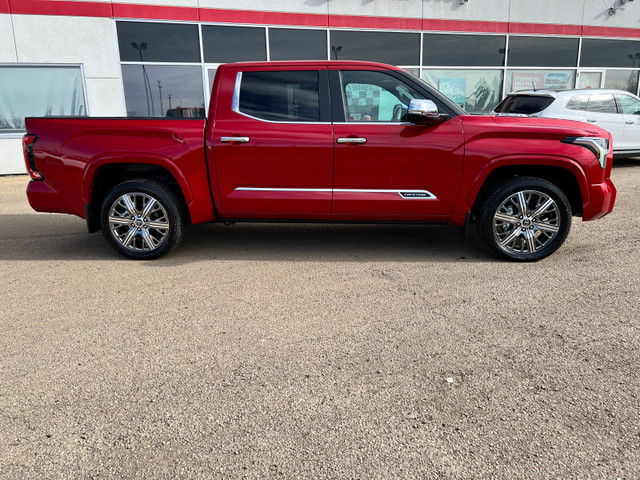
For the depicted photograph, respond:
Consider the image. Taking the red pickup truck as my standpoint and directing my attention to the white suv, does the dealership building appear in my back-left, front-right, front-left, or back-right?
front-left

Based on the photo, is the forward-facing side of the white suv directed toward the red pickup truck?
no

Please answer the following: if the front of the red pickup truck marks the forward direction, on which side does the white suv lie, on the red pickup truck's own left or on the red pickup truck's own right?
on the red pickup truck's own left

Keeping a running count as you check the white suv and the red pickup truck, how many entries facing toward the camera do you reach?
0

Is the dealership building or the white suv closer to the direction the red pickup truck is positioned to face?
the white suv

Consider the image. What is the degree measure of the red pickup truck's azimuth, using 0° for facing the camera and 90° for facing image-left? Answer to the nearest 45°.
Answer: approximately 270°

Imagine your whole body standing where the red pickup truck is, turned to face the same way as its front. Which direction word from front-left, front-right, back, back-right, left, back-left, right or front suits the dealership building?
left
